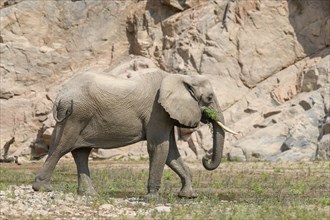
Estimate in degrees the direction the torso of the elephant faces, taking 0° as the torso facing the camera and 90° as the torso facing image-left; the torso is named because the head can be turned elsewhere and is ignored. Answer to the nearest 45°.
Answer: approximately 270°
